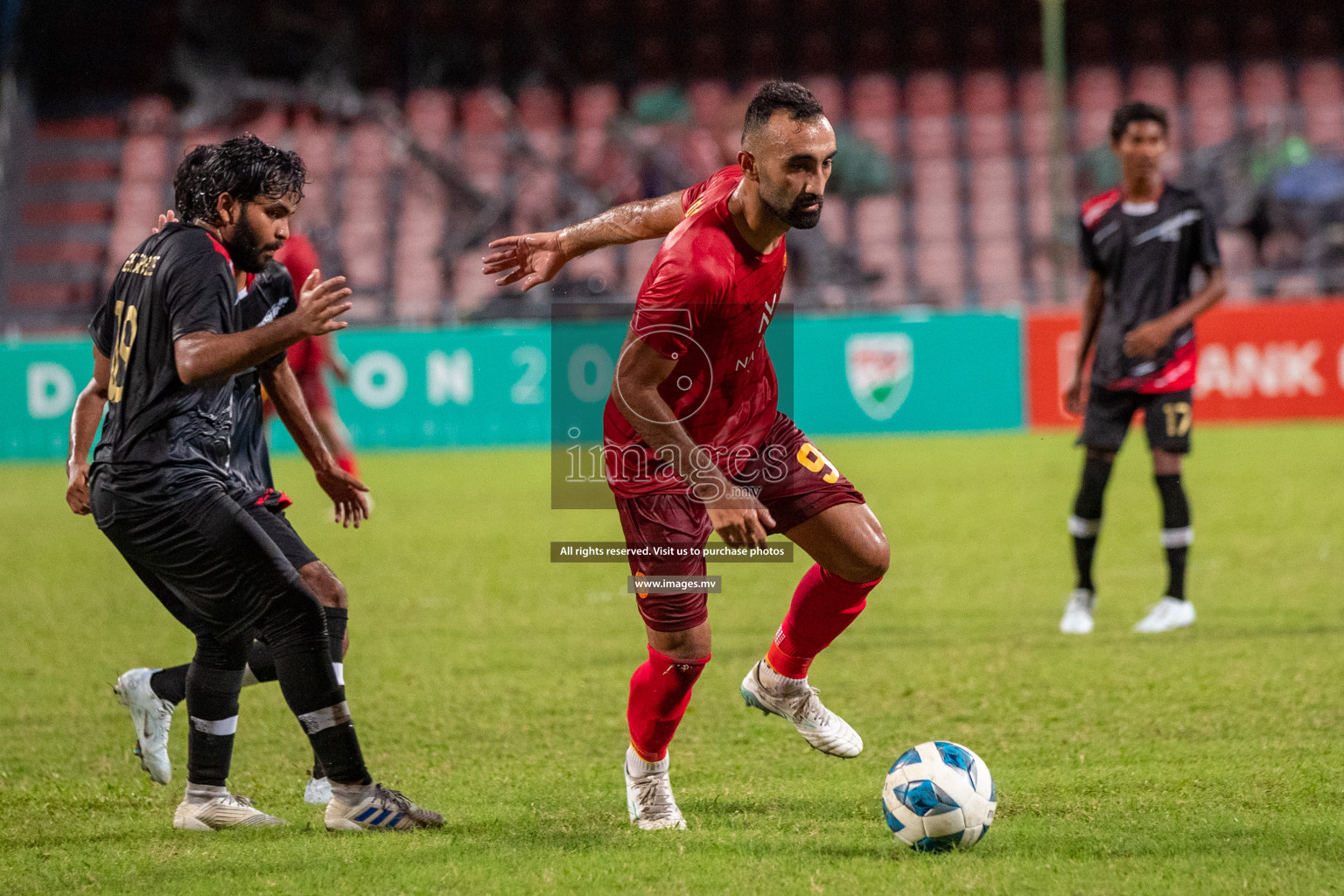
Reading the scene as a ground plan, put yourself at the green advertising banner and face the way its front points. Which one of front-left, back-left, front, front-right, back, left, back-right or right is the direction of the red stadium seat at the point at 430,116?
back

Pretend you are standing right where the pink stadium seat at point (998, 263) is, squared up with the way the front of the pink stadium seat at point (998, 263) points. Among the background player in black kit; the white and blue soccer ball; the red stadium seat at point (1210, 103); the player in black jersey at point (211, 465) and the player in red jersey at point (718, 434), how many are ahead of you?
4

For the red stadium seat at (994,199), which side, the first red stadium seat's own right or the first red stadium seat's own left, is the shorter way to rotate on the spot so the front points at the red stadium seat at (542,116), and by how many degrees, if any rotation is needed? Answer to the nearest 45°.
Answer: approximately 90° to the first red stadium seat's own right

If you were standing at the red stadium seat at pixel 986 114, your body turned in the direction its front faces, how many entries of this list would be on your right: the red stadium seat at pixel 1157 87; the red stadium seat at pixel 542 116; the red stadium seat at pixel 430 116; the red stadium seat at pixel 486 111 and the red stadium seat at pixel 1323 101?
3

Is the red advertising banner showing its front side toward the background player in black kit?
yes

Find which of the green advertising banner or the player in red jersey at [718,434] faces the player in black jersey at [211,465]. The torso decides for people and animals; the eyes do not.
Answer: the green advertising banner

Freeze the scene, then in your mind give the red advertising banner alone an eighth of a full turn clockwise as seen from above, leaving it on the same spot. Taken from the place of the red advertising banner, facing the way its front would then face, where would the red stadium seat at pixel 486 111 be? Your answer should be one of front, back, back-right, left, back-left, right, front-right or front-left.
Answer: right

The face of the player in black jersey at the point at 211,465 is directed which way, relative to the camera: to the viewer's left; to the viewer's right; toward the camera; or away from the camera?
to the viewer's right

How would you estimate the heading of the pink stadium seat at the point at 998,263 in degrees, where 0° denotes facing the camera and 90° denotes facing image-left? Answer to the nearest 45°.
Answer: approximately 0°

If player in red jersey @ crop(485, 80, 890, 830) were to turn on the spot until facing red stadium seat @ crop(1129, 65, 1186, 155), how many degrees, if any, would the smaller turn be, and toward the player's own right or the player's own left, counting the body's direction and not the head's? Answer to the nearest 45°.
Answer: approximately 135° to the player's own left
